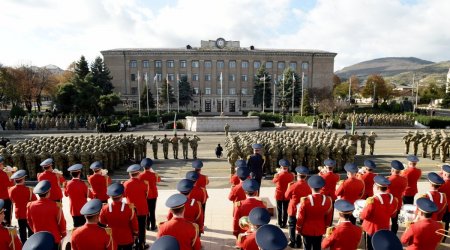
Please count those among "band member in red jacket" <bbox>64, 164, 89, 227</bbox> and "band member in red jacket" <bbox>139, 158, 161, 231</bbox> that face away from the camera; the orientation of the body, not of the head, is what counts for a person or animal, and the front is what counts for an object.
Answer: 2

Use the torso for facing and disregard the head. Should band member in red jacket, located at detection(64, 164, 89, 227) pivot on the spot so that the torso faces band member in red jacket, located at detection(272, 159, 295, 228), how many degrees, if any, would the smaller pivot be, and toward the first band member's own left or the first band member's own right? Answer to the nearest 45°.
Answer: approximately 90° to the first band member's own right

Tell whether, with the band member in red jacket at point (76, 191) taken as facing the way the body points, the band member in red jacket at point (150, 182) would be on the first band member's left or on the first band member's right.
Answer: on the first band member's right

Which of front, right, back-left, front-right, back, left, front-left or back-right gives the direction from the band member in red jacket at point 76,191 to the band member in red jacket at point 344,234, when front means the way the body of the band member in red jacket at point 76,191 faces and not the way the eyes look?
back-right

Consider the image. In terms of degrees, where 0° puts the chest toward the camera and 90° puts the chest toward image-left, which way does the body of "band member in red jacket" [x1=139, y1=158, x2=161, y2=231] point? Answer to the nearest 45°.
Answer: approximately 180°

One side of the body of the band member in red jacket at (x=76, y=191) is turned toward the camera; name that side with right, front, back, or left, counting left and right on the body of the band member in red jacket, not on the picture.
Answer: back
